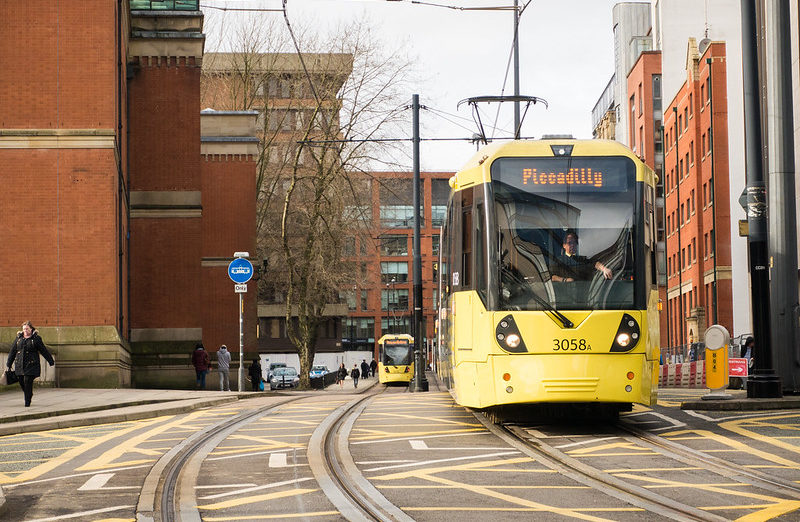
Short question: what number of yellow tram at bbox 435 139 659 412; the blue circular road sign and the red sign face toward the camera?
3

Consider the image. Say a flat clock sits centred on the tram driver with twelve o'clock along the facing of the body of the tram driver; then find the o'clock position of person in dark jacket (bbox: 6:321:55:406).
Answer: The person in dark jacket is roughly at 4 o'clock from the tram driver.

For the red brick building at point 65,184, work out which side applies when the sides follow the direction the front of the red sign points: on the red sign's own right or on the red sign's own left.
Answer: on the red sign's own right

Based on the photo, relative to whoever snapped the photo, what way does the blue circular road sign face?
facing the viewer

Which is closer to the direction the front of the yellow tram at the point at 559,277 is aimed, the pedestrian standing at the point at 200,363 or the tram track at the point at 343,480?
the tram track

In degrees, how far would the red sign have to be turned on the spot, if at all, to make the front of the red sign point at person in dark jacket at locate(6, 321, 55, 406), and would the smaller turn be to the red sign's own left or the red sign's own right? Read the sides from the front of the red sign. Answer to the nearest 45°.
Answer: approximately 90° to the red sign's own right

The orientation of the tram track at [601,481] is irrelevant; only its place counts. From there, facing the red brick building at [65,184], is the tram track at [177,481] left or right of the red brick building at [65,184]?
left

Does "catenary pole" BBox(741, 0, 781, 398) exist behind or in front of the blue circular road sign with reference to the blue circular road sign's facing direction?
in front

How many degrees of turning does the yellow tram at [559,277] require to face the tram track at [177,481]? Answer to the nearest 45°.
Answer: approximately 45° to its right

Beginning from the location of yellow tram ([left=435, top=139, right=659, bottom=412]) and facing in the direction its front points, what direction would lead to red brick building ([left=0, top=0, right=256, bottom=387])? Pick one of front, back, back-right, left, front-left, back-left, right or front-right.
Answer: back-right

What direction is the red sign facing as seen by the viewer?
toward the camera
